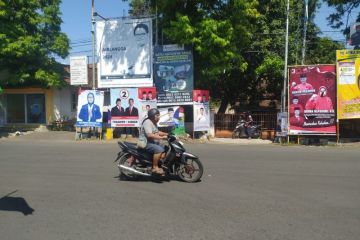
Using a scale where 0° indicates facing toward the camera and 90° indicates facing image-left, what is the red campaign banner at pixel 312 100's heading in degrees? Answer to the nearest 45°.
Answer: approximately 0°

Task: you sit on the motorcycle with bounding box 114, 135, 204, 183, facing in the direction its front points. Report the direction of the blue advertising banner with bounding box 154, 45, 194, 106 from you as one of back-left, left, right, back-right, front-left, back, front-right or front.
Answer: left

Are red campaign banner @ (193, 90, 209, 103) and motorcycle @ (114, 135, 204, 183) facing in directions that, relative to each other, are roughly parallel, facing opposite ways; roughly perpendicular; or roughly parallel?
roughly perpendicular

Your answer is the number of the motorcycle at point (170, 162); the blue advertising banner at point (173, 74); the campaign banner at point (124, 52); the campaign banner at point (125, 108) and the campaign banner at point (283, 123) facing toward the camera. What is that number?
4

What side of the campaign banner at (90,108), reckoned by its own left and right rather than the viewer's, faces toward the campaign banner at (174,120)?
left

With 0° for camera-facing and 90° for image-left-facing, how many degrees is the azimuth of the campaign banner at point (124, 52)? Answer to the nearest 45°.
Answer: approximately 0°

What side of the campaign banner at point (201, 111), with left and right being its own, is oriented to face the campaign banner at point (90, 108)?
right

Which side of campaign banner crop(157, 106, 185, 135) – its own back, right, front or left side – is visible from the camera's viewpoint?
front

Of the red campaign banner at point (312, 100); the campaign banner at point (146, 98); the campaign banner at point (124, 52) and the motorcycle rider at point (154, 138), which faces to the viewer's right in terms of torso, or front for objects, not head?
the motorcycle rider

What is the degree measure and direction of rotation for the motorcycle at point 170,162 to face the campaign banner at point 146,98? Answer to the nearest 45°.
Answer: approximately 90° to its left
